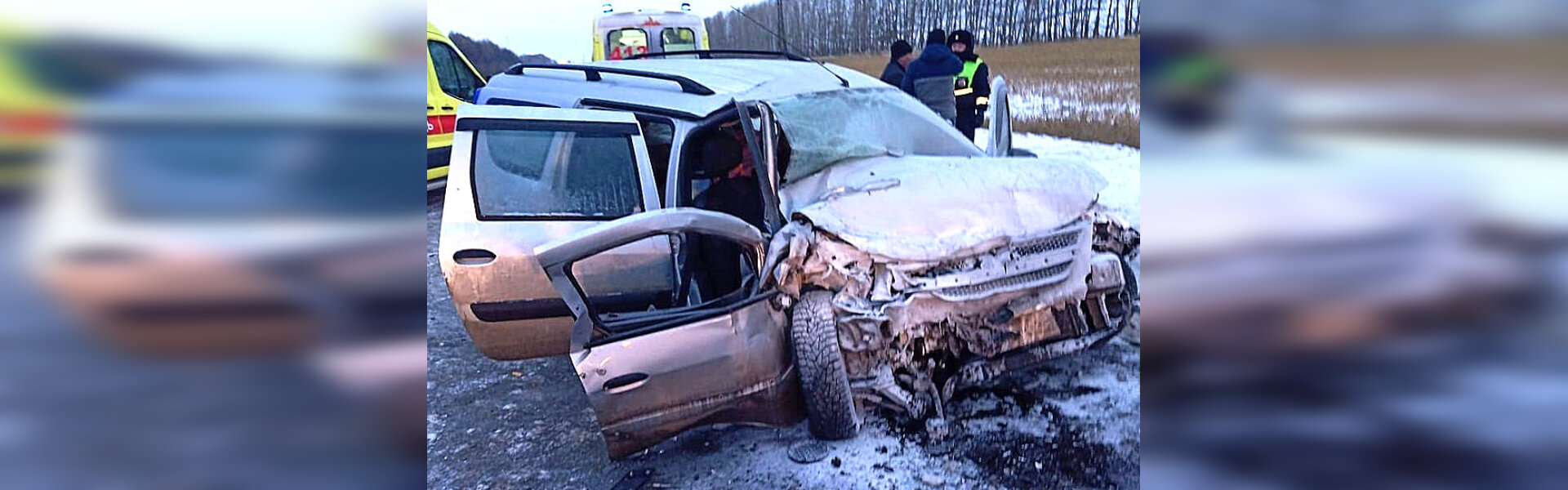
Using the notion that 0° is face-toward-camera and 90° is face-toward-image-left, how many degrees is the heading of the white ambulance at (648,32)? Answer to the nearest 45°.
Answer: approximately 180°

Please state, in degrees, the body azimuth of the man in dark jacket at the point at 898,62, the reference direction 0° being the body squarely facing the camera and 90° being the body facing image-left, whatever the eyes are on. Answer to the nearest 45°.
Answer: approximately 270°

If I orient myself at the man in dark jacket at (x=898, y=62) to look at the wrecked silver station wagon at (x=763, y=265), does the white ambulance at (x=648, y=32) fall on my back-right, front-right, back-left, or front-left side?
back-right

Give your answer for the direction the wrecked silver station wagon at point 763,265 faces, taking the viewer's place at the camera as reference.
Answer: facing the viewer and to the right of the viewer

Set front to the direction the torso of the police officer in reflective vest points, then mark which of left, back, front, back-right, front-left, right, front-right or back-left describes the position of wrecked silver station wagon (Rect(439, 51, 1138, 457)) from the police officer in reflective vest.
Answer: front-left

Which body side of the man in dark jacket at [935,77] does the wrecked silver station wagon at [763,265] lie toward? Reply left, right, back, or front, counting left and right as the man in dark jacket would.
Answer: back

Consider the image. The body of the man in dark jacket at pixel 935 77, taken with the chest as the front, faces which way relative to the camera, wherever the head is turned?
away from the camera

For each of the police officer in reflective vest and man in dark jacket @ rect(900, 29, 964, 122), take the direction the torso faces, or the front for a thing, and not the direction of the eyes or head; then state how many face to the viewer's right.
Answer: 0

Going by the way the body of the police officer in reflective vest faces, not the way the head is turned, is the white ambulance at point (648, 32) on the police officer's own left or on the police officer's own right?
on the police officer's own right

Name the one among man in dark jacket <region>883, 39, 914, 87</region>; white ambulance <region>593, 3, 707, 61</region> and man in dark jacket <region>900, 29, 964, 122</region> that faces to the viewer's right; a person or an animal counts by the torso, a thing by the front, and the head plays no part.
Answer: man in dark jacket <region>883, 39, 914, 87</region>

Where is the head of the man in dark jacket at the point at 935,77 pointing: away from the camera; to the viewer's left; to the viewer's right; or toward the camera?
away from the camera

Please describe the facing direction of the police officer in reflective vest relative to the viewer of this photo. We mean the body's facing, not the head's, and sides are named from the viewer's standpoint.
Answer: facing the viewer and to the left of the viewer
